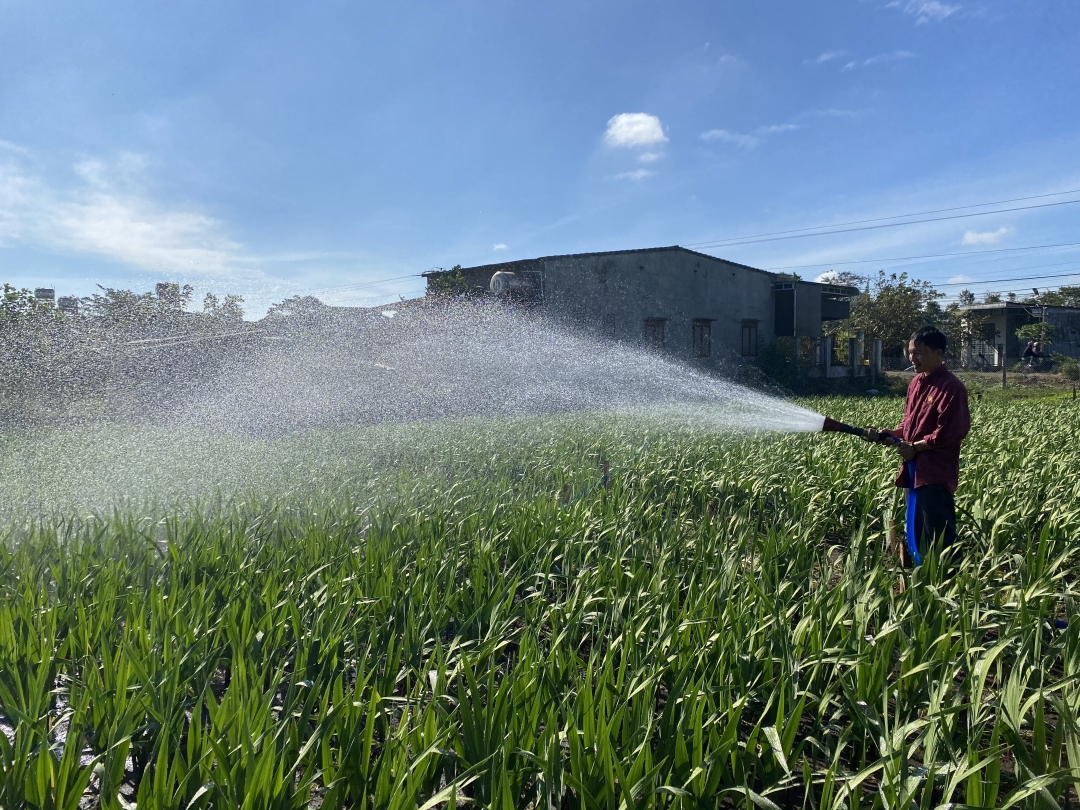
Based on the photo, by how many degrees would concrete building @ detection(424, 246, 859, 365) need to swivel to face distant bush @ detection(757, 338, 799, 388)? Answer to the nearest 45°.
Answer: approximately 45° to its left

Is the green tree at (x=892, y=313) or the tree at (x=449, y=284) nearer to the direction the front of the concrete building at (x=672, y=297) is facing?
the green tree

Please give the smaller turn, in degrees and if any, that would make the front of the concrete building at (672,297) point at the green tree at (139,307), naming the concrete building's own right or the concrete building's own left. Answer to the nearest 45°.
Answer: approximately 135° to the concrete building's own right

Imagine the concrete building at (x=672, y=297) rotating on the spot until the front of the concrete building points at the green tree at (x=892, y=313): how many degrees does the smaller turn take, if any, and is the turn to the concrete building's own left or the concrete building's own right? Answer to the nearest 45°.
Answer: approximately 45° to the concrete building's own left

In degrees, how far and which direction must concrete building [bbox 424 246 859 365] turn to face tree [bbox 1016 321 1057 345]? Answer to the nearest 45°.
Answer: approximately 45° to its left
